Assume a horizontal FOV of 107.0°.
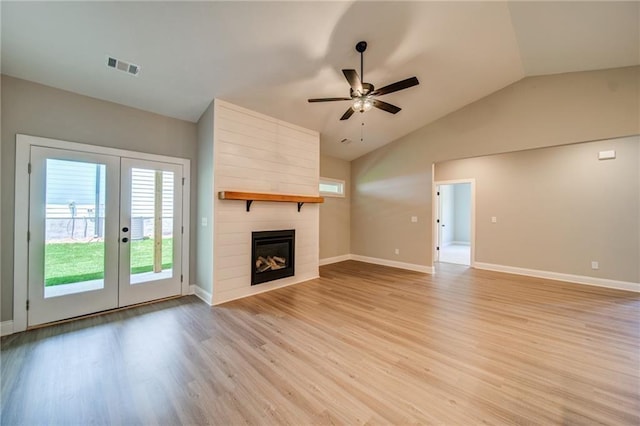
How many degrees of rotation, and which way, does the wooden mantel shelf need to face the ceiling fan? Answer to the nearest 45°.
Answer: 0° — it already faces it

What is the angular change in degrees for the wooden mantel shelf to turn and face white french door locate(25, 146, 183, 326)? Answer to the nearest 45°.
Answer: approximately 135° to its right

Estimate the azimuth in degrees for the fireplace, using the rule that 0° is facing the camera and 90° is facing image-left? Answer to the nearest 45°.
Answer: approximately 315°

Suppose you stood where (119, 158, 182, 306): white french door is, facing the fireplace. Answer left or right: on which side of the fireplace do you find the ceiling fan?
right

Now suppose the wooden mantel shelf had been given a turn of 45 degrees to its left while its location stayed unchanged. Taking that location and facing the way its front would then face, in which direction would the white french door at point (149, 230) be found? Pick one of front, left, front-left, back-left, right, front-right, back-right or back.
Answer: back

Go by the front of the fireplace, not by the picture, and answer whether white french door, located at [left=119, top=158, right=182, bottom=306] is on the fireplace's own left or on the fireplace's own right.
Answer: on the fireplace's own right

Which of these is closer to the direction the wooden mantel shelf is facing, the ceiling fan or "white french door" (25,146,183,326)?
the ceiling fan

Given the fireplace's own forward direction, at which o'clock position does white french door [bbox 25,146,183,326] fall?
The white french door is roughly at 4 o'clock from the fireplace.
